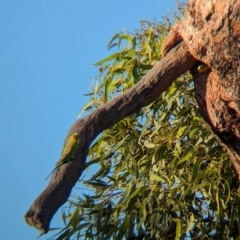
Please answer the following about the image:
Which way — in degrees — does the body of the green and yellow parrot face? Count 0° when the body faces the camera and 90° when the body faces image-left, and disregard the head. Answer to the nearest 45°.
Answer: approximately 270°
